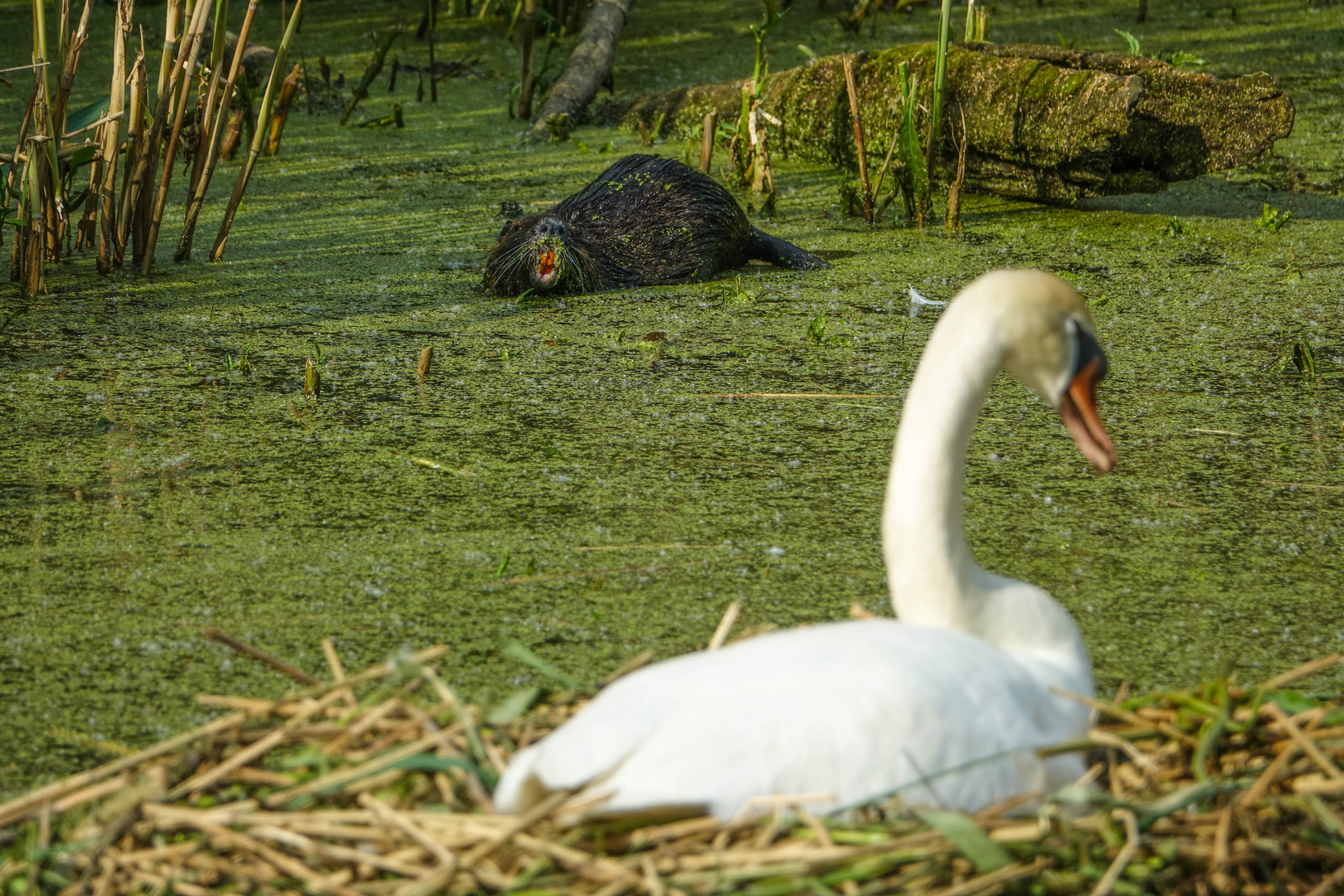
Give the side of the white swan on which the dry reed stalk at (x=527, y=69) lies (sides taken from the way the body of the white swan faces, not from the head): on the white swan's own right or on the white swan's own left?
on the white swan's own left

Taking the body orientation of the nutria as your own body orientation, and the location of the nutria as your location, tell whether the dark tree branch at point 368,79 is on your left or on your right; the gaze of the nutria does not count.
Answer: on your right

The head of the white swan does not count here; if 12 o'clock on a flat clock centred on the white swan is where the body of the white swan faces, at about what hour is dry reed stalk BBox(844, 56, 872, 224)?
The dry reed stalk is roughly at 9 o'clock from the white swan.

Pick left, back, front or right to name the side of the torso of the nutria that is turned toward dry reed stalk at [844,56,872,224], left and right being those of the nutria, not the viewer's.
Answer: back

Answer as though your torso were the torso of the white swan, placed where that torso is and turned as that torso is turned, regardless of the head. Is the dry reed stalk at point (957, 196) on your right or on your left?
on your left

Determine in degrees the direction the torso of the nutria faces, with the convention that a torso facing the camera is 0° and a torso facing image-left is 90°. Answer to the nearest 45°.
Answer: approximately 45°

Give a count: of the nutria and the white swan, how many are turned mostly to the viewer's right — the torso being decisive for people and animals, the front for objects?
1

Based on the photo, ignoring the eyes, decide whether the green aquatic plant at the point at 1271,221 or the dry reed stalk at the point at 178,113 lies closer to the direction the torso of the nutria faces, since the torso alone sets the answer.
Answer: the dry reed stalk

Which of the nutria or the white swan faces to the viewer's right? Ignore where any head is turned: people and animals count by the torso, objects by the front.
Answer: the white swan

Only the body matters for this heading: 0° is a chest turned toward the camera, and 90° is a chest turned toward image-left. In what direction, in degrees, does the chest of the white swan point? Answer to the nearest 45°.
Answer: approximately 270°
